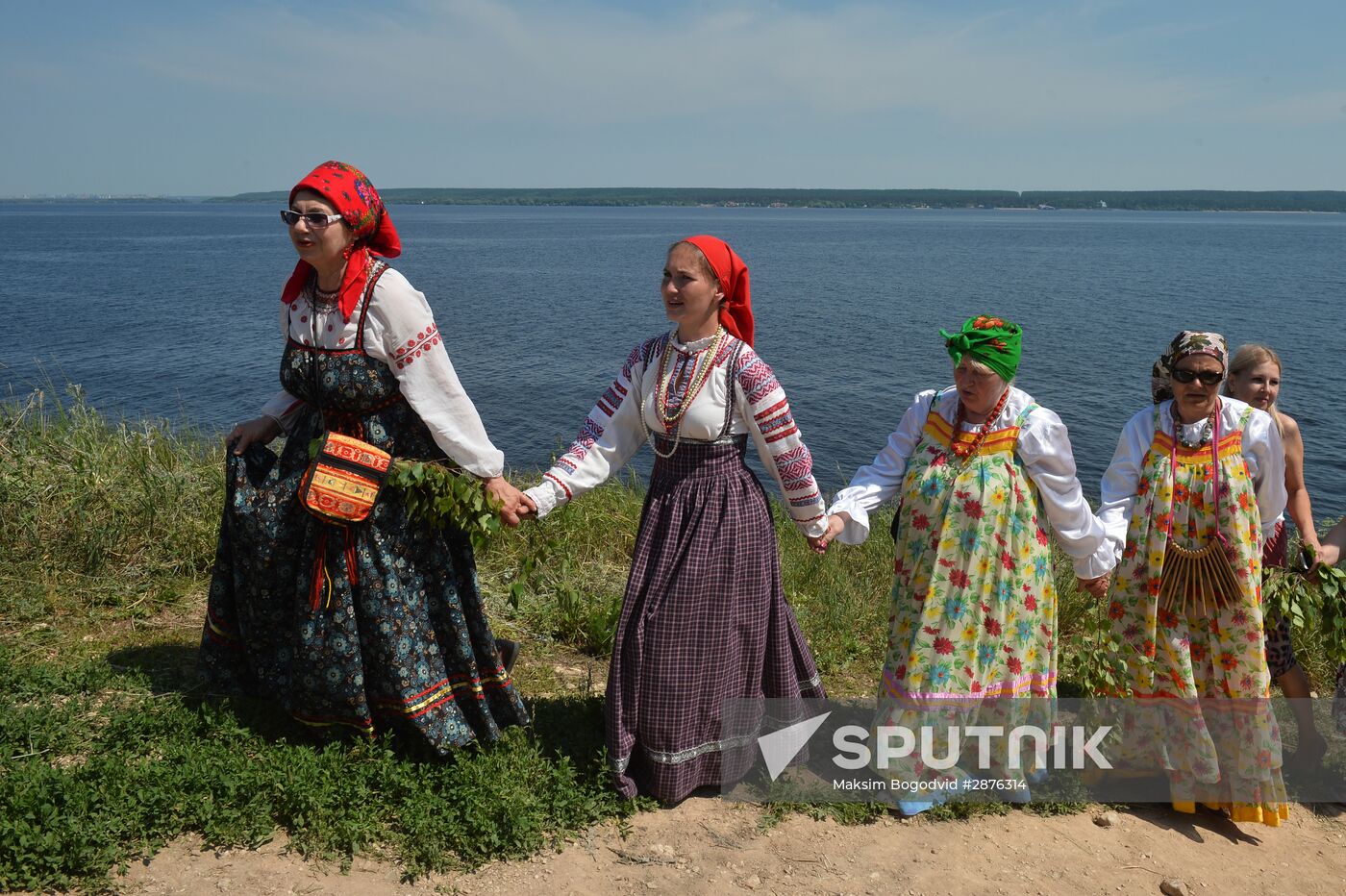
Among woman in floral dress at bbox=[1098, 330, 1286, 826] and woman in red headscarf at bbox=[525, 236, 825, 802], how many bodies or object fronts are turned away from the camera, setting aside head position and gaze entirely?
0

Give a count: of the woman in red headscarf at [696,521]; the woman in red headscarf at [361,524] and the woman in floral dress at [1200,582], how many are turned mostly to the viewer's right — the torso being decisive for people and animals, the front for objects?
0

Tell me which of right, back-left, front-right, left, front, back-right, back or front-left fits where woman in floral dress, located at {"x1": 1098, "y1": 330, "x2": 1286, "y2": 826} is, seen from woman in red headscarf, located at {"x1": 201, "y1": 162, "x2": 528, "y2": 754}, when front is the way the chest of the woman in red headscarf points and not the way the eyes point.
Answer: back-left

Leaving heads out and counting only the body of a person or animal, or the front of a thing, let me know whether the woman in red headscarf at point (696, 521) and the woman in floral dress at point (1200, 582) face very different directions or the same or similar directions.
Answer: same or similar directions

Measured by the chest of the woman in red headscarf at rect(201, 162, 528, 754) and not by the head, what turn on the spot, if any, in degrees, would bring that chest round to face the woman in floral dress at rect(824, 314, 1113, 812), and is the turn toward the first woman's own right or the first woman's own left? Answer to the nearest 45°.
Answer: approximately 135° to the first woman's own left

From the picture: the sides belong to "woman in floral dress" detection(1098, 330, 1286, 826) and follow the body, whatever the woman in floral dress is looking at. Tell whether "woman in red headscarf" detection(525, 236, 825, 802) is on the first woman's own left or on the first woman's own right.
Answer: on the first woman's own right

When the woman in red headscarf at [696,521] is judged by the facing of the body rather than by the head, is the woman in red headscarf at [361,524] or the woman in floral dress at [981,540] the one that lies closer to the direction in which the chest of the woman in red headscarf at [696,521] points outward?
the woman in red headscarf

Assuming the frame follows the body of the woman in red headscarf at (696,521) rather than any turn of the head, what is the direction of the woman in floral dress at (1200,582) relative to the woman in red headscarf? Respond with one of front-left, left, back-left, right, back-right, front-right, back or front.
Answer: back-left

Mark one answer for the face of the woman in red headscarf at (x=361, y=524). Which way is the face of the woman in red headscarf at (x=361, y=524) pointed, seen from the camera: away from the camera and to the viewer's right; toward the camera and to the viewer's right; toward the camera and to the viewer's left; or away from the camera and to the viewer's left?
toward the camera and to the viewer's left

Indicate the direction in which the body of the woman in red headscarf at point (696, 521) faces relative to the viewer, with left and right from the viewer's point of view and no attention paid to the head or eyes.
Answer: facing the viewer and to the left of the viewer

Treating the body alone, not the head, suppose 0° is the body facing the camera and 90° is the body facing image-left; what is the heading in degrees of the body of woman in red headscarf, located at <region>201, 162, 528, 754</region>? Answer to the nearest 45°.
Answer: approximately 45°

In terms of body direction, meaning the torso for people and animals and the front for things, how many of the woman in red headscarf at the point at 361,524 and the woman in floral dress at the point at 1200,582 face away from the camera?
0

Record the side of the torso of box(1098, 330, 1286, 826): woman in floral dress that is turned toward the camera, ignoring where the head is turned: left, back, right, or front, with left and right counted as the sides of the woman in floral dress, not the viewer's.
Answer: front

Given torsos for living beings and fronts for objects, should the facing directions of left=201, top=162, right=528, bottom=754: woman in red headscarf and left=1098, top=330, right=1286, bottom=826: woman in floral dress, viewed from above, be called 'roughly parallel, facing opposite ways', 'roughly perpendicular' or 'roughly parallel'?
roughly parallel
